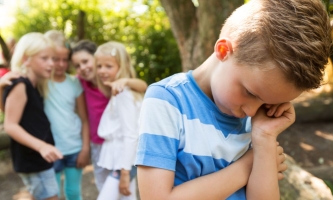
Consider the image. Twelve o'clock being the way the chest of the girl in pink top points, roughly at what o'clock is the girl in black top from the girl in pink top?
The girl in black top is roughly at 2 o'clock from the girl in pink top.

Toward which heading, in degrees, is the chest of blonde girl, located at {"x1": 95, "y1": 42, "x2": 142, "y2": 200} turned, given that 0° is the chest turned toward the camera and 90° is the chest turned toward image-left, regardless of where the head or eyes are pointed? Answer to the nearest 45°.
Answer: approximately 45°

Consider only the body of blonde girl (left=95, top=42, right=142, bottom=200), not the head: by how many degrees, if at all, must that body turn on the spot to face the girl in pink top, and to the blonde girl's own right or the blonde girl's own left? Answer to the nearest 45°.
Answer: approximately 135° to the blonde girl's own right

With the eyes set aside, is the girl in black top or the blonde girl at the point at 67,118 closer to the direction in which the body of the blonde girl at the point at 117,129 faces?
the girl in black top

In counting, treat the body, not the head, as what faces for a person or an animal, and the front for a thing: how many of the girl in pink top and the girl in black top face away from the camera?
0
